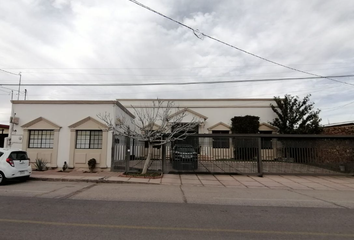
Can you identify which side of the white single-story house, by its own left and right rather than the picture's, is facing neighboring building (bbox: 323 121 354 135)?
left

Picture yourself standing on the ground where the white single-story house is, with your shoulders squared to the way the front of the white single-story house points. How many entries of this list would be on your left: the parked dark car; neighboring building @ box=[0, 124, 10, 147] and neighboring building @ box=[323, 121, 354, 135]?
2

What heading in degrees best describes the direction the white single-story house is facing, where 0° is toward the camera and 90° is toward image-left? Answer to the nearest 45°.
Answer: approximately 0°

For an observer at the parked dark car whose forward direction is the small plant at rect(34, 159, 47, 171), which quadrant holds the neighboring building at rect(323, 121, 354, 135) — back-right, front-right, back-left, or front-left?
back-right

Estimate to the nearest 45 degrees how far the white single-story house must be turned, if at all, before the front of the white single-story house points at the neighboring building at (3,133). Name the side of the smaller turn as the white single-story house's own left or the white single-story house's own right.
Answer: approximately 135° to the white single-story house's own right

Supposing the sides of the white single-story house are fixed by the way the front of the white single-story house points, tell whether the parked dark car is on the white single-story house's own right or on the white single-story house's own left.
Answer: on the white single-story house's own left
